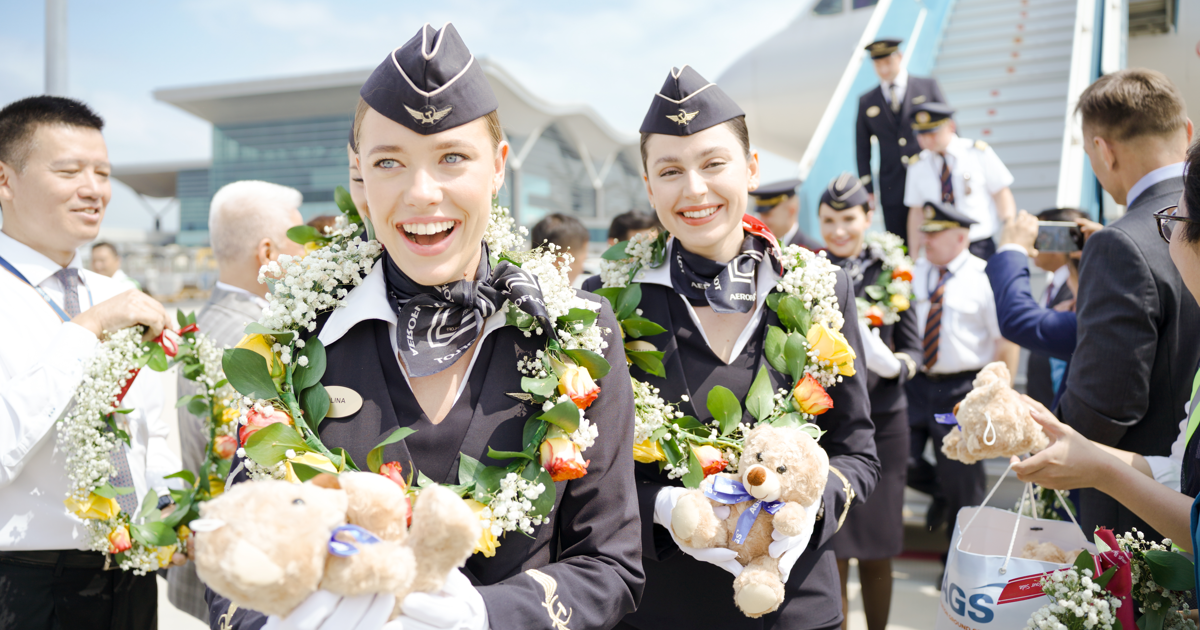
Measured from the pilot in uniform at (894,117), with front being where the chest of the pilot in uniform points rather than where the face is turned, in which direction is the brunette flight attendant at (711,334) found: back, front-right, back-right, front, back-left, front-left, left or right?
front

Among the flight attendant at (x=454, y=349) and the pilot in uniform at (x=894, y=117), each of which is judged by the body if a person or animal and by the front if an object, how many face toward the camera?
2

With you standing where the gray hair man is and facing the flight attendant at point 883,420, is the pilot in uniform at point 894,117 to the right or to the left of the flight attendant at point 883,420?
left

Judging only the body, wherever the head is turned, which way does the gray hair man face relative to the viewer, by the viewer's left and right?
facing away from the viewer and to the right of the viewer

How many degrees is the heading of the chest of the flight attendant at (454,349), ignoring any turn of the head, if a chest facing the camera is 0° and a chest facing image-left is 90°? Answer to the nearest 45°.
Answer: approximately 0°

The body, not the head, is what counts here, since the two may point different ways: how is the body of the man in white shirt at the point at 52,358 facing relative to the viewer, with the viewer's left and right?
facing the viewer and to the right of the viewer
